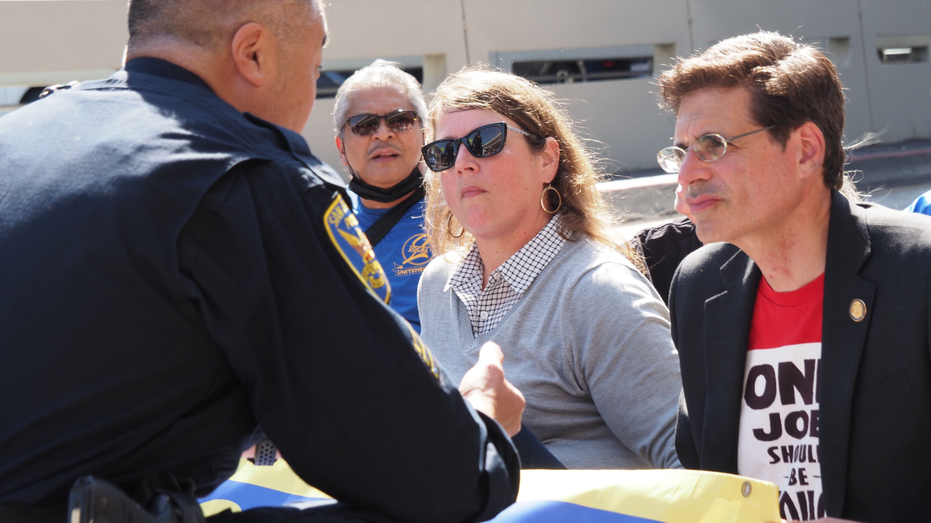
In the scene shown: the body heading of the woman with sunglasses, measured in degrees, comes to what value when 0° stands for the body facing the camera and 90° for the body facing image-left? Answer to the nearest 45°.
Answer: approximately 45°

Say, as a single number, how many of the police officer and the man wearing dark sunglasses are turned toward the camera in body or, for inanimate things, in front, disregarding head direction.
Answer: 1

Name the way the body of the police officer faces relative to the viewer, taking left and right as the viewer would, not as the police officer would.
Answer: facing away from the viewer and to the right of the viewer

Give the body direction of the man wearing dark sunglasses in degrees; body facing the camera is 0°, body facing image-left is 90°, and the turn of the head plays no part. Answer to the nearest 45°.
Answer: approximately 0°

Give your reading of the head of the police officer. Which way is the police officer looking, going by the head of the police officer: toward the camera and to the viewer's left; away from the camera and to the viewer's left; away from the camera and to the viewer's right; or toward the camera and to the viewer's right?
away from the camera and to the viewer's right

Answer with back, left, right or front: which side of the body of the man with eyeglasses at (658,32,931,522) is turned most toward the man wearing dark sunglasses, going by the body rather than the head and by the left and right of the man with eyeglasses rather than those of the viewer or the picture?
right

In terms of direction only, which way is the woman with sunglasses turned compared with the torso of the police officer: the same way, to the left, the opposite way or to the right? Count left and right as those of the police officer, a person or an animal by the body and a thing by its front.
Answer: the opposite way

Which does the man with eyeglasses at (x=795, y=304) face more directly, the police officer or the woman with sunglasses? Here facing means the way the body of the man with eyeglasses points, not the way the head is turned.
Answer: the police officer
